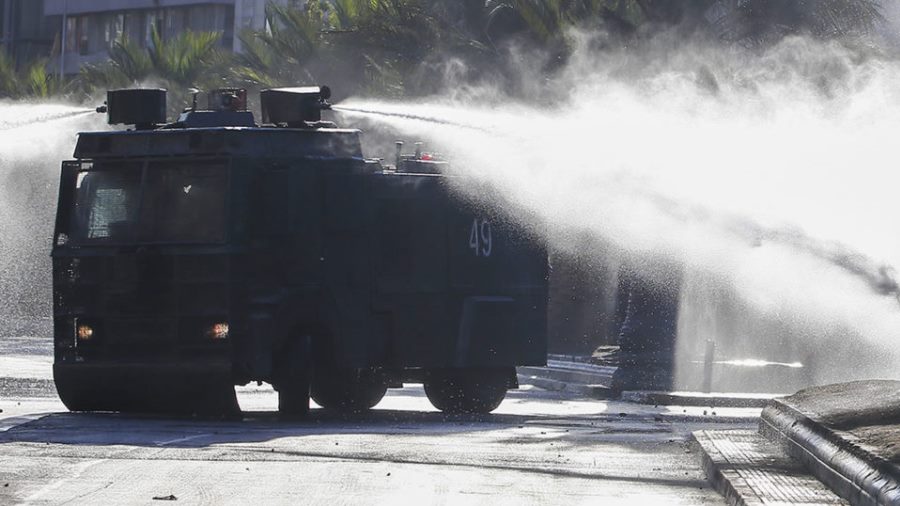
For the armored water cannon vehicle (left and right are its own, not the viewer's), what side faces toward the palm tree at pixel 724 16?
back

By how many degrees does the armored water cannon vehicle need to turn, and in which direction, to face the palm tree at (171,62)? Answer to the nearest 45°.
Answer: approximately 135° to its right

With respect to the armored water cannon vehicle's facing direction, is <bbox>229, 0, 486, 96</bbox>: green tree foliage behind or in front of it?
behind

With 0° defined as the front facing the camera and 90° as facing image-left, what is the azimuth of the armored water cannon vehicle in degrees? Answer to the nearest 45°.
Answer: approximately 45°
